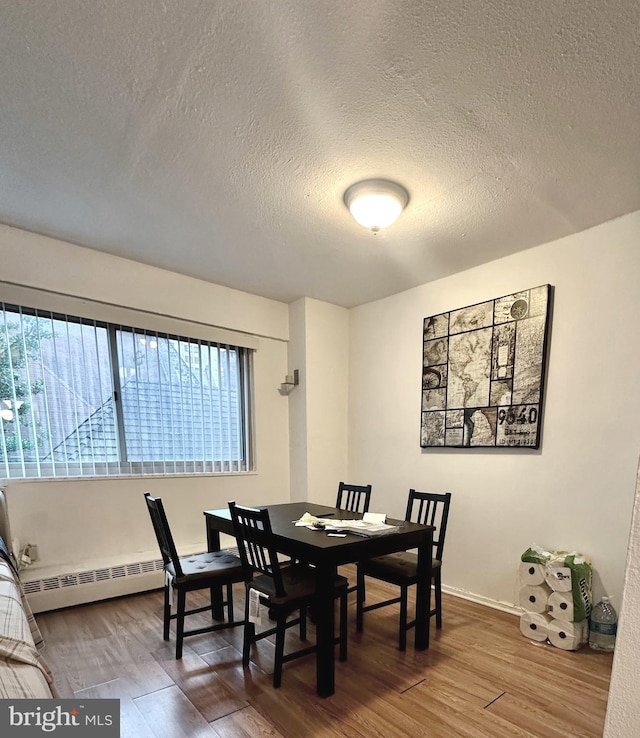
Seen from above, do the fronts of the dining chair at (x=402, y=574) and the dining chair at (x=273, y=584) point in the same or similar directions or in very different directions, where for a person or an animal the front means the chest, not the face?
very different directions

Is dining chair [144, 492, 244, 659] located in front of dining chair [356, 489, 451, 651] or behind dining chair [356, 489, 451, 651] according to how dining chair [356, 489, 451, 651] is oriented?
in front

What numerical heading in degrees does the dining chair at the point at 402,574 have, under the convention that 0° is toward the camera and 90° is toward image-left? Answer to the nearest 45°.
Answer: approximately 45°

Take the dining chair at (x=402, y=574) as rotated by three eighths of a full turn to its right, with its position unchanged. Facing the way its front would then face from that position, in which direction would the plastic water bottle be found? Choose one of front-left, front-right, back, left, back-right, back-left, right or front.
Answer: right

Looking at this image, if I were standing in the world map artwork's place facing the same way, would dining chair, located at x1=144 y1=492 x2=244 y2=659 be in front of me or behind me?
in front

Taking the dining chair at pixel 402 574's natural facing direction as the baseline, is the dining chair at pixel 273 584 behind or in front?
in front
